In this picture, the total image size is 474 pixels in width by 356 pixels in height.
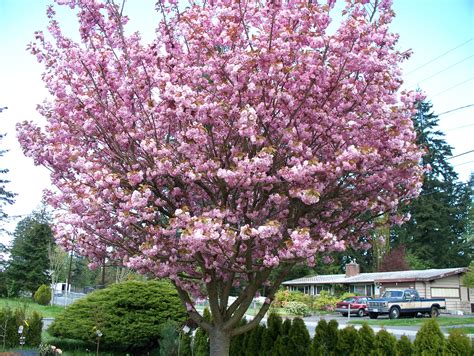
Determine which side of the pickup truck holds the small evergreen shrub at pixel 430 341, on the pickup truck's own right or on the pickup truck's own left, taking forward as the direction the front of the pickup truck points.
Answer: on the pickup truck's own left

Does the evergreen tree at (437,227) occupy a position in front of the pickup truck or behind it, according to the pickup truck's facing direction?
behind

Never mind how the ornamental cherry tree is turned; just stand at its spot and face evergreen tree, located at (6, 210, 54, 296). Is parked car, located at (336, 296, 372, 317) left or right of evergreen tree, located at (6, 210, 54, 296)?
right
